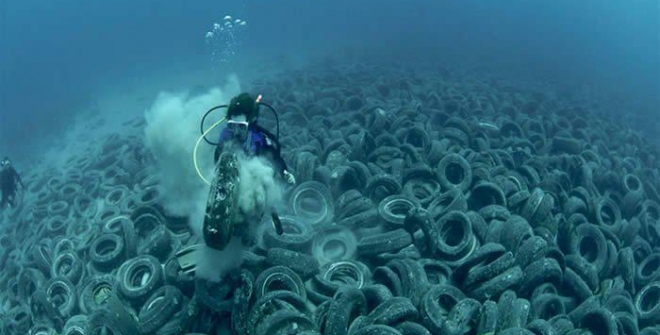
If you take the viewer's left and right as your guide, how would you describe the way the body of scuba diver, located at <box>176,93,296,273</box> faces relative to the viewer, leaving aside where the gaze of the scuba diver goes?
facing the viewer

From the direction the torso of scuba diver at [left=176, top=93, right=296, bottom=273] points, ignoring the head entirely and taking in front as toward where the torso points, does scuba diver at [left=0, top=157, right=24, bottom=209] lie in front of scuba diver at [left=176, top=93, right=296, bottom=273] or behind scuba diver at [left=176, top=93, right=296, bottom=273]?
behind
